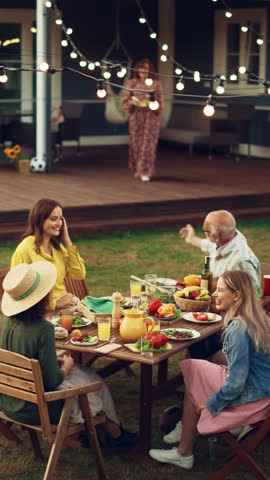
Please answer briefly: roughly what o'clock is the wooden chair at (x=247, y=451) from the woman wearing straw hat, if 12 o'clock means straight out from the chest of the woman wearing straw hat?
The wooden chair is roughly at 2 o'clock from the woman wearing straw hat.

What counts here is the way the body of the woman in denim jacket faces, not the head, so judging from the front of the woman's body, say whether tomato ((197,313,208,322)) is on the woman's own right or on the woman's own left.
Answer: on the woman's own right

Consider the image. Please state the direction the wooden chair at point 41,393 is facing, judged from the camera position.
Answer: facing away from the viewer and to the right of the viewer

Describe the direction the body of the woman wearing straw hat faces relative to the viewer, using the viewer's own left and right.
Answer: facing away from the viewer and to the right of the viewer

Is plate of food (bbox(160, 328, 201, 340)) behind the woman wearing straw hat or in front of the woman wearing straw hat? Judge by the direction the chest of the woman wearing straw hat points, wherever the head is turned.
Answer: in front

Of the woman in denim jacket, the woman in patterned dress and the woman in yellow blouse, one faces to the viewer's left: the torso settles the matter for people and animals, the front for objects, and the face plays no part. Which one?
the woman in denim jacket

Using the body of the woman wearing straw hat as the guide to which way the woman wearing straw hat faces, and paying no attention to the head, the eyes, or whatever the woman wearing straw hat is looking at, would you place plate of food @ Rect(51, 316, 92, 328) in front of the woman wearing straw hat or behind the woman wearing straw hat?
in front

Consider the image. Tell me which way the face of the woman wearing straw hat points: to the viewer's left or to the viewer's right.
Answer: to the viewer's right

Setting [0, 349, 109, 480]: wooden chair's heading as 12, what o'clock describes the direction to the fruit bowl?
The fruit bowl is roughly at 12 o'clock from the wooden chair.

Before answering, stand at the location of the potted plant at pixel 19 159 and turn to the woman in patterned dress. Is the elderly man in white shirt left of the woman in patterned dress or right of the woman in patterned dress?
right

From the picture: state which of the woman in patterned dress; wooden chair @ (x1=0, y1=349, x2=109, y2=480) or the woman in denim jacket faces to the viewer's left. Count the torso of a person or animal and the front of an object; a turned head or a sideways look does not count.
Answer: the woman in denim jacket

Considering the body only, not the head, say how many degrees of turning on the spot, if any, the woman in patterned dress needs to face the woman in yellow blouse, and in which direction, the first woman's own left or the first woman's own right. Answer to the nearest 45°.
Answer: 0° — they already face them

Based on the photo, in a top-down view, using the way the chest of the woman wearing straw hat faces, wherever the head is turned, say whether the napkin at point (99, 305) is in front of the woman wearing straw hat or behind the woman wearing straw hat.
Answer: in front

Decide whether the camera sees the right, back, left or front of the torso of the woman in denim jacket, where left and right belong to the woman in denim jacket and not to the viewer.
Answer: left

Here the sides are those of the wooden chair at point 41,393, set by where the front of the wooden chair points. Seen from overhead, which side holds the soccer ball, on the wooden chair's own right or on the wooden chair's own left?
on the wooden chair's own left

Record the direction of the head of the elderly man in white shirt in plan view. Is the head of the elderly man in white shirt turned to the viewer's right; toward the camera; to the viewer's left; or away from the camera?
to the viewer's left

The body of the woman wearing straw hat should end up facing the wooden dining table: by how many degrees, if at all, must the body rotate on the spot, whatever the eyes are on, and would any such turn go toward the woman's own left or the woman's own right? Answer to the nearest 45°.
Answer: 0° — they already face it
